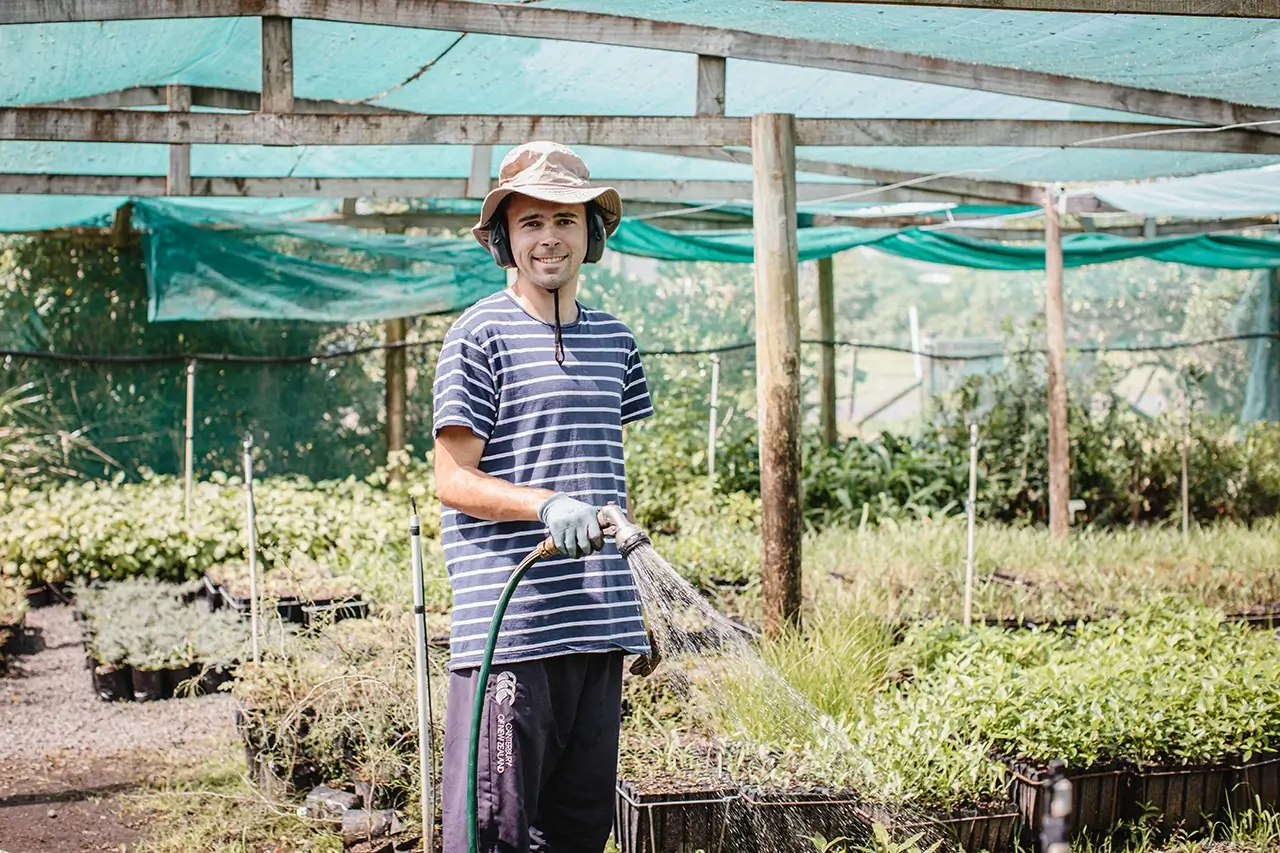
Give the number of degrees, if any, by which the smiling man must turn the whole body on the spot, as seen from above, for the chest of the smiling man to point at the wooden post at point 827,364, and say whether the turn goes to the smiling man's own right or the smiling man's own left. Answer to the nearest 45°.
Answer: approximately 135° to the smiling man's own left

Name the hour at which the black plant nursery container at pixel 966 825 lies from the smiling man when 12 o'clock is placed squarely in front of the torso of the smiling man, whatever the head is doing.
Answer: The black plant nursery container is roughly at 9 o'clock from the smiling man.

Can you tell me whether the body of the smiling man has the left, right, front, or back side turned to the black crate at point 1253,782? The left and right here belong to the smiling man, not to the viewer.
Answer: left

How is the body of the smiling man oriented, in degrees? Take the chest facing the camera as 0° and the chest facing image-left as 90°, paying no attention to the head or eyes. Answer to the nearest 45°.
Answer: approximately 315°

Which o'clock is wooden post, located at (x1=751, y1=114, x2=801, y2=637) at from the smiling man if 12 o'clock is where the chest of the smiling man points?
The wooden post is roughly at 8 o'clock from the smiling man.

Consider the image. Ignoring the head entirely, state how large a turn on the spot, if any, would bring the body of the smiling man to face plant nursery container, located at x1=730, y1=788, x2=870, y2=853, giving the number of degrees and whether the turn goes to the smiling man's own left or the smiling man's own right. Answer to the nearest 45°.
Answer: approximately 90° to the smiling man's own left

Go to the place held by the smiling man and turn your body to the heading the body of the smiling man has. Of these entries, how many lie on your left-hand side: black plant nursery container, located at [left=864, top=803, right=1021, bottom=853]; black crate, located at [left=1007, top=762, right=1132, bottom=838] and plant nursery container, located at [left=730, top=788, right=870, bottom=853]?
3

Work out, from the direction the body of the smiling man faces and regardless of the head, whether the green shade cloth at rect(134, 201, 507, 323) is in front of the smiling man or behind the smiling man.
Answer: behind
